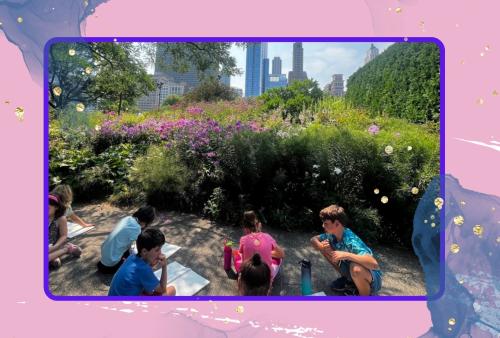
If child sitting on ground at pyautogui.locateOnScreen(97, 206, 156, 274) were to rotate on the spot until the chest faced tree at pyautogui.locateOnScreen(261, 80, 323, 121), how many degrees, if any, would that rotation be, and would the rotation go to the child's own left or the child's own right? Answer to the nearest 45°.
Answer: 0° — they already face it

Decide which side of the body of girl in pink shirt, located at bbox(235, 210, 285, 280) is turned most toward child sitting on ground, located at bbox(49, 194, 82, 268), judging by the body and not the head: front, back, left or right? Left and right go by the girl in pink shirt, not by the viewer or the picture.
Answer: left

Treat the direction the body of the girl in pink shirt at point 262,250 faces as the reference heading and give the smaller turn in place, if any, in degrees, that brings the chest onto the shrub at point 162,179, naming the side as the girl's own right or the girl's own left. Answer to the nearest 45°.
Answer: approximately 45° to the girl's own left

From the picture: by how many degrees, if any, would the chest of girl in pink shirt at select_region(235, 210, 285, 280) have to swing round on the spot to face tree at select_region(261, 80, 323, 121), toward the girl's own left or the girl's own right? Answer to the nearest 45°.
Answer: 0° — they already face it

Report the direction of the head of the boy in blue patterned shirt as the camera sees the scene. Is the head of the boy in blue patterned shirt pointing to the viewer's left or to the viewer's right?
to the viewer's left

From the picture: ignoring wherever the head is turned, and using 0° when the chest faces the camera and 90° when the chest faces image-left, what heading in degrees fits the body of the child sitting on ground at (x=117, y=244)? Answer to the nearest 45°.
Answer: approximately 225°

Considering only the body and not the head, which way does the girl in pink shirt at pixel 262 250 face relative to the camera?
away from the camera

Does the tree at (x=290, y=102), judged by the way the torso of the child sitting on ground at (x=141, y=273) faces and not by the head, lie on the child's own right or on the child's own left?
on the child's own left
